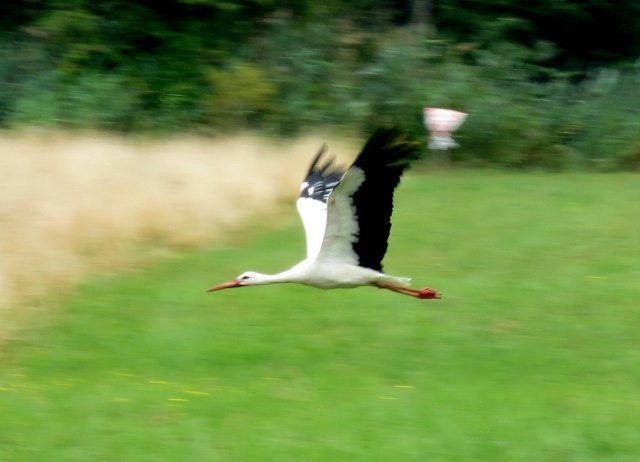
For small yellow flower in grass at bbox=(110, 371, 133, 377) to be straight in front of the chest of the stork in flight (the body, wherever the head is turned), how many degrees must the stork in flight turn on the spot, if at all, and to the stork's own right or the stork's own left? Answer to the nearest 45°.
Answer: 0° — it already faces it

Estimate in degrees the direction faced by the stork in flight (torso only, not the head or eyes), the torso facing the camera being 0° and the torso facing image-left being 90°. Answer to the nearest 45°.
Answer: approximately 90°
